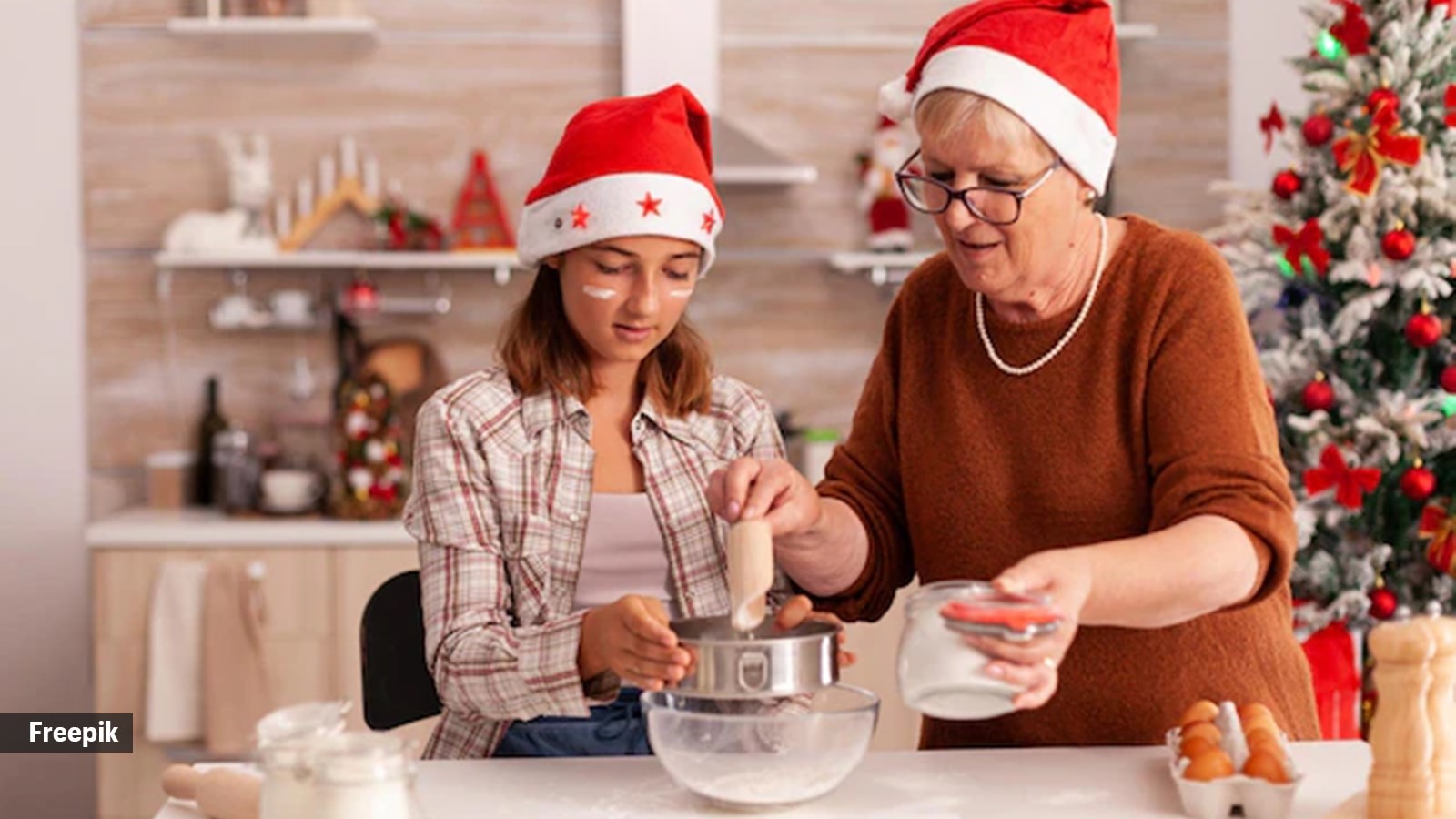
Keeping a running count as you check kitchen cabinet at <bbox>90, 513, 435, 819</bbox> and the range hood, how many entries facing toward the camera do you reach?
2

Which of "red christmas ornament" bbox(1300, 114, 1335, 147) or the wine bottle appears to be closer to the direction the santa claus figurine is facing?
the red christmas ornament

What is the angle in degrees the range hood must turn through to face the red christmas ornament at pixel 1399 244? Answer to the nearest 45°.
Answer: approximately 45° to its left

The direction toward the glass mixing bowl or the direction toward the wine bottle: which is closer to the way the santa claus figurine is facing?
the glass mixing bowl

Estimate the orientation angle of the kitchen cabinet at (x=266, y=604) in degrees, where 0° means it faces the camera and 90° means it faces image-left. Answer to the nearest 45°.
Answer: approximately 0°

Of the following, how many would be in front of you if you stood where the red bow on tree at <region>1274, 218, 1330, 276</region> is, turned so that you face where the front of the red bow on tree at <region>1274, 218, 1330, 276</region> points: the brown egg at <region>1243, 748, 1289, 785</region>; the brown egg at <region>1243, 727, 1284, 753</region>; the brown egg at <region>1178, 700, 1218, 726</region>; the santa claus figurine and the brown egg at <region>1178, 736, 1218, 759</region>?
4

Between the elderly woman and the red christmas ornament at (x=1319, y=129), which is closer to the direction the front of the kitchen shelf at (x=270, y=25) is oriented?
the elderly woman
